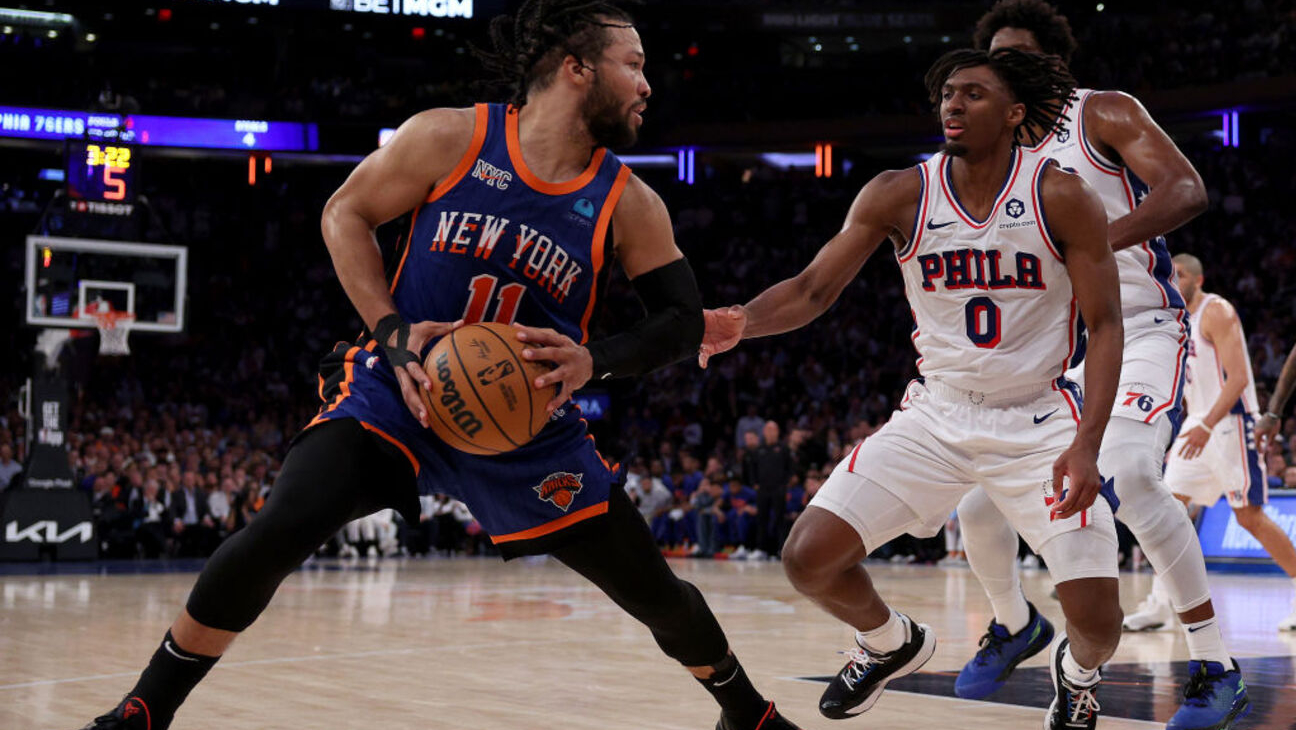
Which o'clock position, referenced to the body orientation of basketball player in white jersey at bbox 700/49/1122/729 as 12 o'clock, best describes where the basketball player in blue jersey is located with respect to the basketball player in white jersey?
The basketball player in blue jersey is roughly at 2 o'clock from the basketball player in white jersey.

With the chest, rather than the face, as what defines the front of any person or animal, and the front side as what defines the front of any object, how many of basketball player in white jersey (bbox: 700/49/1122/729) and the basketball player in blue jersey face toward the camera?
2

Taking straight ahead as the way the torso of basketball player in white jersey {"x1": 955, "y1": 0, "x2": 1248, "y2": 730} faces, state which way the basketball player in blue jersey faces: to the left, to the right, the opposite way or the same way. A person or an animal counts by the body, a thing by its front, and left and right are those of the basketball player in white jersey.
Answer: to the left

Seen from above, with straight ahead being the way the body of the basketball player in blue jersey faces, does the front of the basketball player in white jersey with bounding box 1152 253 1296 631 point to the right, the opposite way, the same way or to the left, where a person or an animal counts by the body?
to the right

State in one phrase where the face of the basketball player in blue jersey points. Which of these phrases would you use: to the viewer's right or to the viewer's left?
to the viewer's right

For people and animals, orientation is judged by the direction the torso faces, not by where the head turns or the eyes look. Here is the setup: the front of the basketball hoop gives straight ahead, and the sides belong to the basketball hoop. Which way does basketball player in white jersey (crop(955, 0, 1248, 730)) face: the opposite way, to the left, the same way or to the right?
to the right

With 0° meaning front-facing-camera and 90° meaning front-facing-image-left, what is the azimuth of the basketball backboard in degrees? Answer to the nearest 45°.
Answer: approximately 0°

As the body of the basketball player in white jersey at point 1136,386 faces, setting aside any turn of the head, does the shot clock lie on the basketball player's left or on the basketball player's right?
on the basketball player's right

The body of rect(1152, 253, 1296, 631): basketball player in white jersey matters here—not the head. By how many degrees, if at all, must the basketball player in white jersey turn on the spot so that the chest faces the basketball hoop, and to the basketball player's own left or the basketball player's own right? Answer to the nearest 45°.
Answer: approximately 45° to the basketball player's own right

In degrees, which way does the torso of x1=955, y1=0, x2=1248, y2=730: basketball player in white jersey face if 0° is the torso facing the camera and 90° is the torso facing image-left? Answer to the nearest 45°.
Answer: approximately 45°
